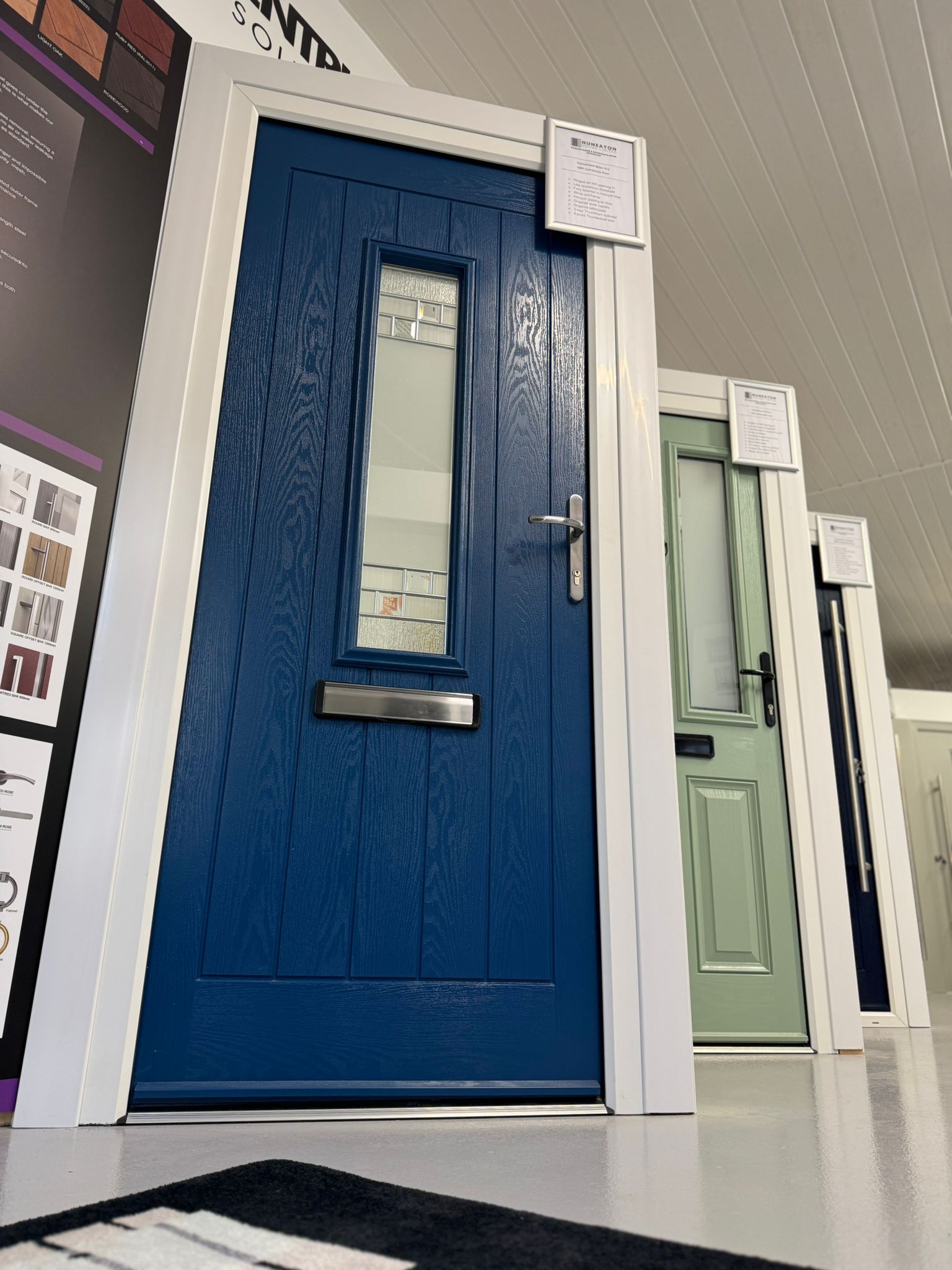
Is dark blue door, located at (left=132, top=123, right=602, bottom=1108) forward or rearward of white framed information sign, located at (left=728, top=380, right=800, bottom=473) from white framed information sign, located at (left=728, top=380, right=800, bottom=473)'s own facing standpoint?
forward

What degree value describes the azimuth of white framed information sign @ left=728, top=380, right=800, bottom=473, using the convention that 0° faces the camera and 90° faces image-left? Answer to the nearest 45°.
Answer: approximately 0°

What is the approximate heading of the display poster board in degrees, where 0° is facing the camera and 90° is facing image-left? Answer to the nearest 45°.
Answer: approximately 315°

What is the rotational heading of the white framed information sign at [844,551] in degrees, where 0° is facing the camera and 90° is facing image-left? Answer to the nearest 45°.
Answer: approximately 0°

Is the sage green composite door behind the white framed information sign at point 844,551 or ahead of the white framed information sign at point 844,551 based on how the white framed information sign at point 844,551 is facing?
ahead

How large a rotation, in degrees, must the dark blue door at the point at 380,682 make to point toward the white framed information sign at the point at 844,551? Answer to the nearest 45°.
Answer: approximately 135° to its left

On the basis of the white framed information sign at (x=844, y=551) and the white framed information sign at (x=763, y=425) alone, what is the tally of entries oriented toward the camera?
2

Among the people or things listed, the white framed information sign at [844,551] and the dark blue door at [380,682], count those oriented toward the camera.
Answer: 2
